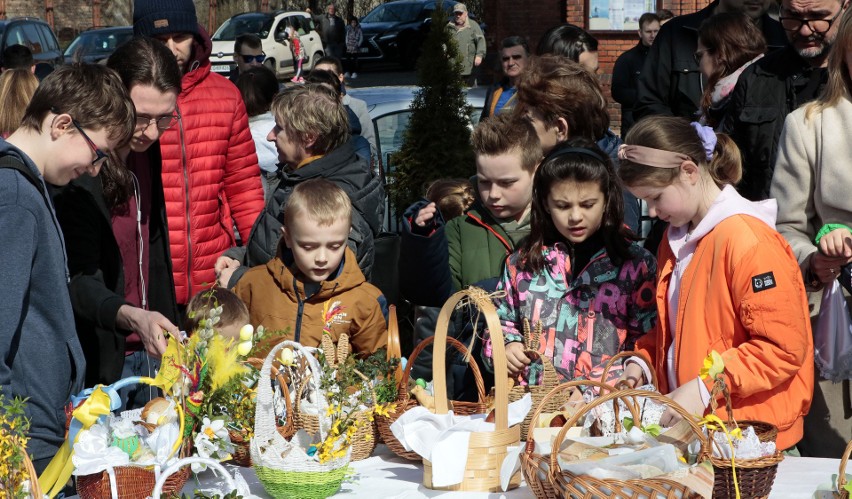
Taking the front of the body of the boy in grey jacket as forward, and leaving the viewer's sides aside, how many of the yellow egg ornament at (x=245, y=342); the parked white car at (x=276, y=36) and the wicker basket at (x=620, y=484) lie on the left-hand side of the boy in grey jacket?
1

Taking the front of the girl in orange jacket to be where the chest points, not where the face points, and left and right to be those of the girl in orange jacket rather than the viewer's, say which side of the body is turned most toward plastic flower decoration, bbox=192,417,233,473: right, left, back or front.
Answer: front

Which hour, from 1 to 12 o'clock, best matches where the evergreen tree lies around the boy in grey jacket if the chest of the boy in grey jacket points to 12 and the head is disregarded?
The evergreen tree is roughly at 10 o'clock from the boy in grey jacket.

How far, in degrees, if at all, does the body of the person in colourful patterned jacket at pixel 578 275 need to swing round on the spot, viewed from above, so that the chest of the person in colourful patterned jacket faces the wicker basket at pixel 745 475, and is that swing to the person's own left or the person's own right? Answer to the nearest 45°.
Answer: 0° — they already face it

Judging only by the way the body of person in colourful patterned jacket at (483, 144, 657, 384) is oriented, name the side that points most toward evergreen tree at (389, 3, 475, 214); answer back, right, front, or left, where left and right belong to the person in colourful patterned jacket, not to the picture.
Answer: back

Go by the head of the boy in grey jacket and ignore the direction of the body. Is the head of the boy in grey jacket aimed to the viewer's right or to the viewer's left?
to the viewer's right

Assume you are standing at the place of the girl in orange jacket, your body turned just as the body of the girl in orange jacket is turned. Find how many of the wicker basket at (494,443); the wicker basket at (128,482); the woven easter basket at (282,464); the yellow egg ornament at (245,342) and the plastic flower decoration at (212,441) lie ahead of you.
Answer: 5

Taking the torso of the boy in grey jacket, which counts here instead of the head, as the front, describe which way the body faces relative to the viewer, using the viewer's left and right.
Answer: facing to the right of the viewer

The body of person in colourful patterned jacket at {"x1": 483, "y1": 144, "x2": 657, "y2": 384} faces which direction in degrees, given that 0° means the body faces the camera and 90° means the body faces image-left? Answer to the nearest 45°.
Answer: approximately 0°

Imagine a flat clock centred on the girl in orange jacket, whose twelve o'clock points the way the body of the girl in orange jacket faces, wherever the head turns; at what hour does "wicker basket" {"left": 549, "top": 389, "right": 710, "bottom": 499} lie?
The wicker basket is roughly at 11 o'clock from the girl in orange jacket.

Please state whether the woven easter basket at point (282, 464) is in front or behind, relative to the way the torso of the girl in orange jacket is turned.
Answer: in front

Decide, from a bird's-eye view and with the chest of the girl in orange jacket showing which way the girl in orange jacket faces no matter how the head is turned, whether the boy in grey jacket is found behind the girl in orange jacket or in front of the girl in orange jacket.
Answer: in front

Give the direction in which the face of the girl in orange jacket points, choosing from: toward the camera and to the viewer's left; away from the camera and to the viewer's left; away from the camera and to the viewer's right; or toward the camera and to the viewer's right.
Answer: toward the camera and to the viewer's left

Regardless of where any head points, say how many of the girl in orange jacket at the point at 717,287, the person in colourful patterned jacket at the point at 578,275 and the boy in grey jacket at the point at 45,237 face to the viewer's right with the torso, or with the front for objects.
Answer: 1

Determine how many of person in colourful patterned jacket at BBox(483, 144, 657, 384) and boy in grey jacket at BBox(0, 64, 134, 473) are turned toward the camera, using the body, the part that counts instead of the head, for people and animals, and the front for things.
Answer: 1

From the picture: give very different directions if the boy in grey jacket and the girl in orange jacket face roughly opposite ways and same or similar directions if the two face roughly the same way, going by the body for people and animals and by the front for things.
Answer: very different directions

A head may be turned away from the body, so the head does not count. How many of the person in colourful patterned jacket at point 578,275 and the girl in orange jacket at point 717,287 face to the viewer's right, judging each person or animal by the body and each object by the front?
0
